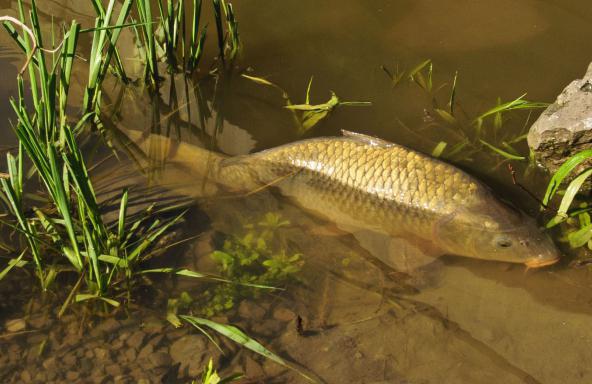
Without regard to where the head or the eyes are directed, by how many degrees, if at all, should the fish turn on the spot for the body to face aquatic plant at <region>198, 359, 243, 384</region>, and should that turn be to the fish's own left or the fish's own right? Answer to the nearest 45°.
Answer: approximately 90° to the fish's own right

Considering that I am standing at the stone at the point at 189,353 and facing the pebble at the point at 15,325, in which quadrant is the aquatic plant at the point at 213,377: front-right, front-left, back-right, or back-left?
back-left

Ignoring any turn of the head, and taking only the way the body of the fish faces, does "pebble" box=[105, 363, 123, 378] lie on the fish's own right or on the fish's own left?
on the fish's own right

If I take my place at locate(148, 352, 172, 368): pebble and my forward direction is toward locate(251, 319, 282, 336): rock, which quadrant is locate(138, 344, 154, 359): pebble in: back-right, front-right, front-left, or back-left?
back-left

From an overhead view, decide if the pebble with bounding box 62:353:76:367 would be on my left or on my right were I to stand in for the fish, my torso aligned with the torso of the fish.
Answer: on my right

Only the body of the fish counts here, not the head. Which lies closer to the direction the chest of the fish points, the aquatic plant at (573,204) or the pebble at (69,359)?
the aquatic plant

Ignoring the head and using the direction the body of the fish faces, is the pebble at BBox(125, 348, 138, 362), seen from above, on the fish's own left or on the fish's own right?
on the fish's own right

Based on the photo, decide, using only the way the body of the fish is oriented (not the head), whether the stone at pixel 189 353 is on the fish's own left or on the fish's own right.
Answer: on the fish's own right

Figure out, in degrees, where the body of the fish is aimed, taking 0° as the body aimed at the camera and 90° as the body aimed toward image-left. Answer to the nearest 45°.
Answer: approximately 315°

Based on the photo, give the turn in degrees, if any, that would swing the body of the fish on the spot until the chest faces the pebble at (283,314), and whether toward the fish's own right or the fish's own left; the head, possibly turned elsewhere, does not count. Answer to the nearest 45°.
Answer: approximately 90° to the fish's own right
